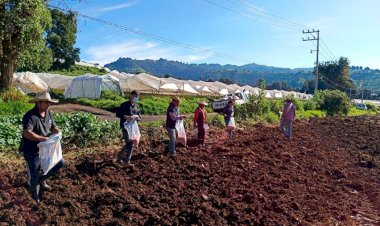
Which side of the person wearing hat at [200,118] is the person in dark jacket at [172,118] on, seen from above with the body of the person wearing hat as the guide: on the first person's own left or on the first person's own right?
on the first person's own right

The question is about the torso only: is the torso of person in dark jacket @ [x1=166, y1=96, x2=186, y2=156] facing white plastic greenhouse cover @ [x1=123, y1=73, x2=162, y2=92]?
no

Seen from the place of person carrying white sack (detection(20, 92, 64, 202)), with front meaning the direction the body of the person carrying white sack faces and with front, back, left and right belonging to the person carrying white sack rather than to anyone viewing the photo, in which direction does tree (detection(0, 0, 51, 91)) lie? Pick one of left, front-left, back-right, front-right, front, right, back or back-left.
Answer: back-left

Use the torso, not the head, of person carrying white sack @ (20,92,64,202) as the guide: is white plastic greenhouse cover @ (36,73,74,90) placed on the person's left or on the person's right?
on the person's left

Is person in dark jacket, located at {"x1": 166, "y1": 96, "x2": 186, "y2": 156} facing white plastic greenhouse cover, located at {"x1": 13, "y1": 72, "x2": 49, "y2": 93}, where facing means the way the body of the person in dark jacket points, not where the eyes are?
no

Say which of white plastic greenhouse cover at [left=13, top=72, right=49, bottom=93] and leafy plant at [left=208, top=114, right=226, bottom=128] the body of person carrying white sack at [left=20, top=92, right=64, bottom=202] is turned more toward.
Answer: the leafy plant

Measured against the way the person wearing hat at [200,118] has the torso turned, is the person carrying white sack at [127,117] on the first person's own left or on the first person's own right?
on the first person's own right

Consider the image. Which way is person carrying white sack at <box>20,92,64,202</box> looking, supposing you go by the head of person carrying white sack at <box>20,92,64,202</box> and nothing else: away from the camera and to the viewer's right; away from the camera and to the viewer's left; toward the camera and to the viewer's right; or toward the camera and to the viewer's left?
toward the camera and to the viewer's right
